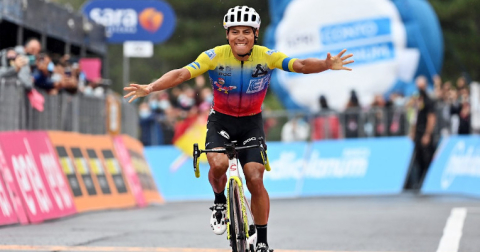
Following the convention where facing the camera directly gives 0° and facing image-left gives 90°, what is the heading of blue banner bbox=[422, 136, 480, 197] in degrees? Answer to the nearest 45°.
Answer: approximately 0°

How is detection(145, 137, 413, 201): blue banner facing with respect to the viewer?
toward the camera

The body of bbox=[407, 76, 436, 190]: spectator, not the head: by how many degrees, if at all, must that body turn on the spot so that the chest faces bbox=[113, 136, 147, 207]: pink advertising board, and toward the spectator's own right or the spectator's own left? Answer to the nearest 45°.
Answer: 0° — they already face it

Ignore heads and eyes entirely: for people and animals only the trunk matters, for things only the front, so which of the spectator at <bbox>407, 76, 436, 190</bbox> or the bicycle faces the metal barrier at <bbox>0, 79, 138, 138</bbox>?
the spectator

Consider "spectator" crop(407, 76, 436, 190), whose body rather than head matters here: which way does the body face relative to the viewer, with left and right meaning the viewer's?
facing the viewer and to the left of the viewer

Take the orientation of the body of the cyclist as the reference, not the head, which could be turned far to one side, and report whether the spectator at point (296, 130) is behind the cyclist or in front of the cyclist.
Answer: behind

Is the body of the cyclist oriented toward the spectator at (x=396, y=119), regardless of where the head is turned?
no

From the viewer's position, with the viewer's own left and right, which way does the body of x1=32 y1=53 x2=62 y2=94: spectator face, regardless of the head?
facing the viewer and to the right of the viewer

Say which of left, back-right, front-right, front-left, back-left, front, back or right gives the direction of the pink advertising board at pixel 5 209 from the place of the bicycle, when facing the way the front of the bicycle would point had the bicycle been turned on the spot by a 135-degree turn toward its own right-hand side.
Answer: front

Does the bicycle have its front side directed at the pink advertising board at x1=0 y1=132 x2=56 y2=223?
no

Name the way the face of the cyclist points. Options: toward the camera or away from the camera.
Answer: toward the camera

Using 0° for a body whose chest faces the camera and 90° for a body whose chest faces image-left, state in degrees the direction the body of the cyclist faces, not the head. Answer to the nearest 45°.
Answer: approximately 0°

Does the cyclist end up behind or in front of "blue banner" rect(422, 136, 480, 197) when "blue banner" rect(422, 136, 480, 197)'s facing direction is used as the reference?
in front

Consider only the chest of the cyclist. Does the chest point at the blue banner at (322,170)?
no
